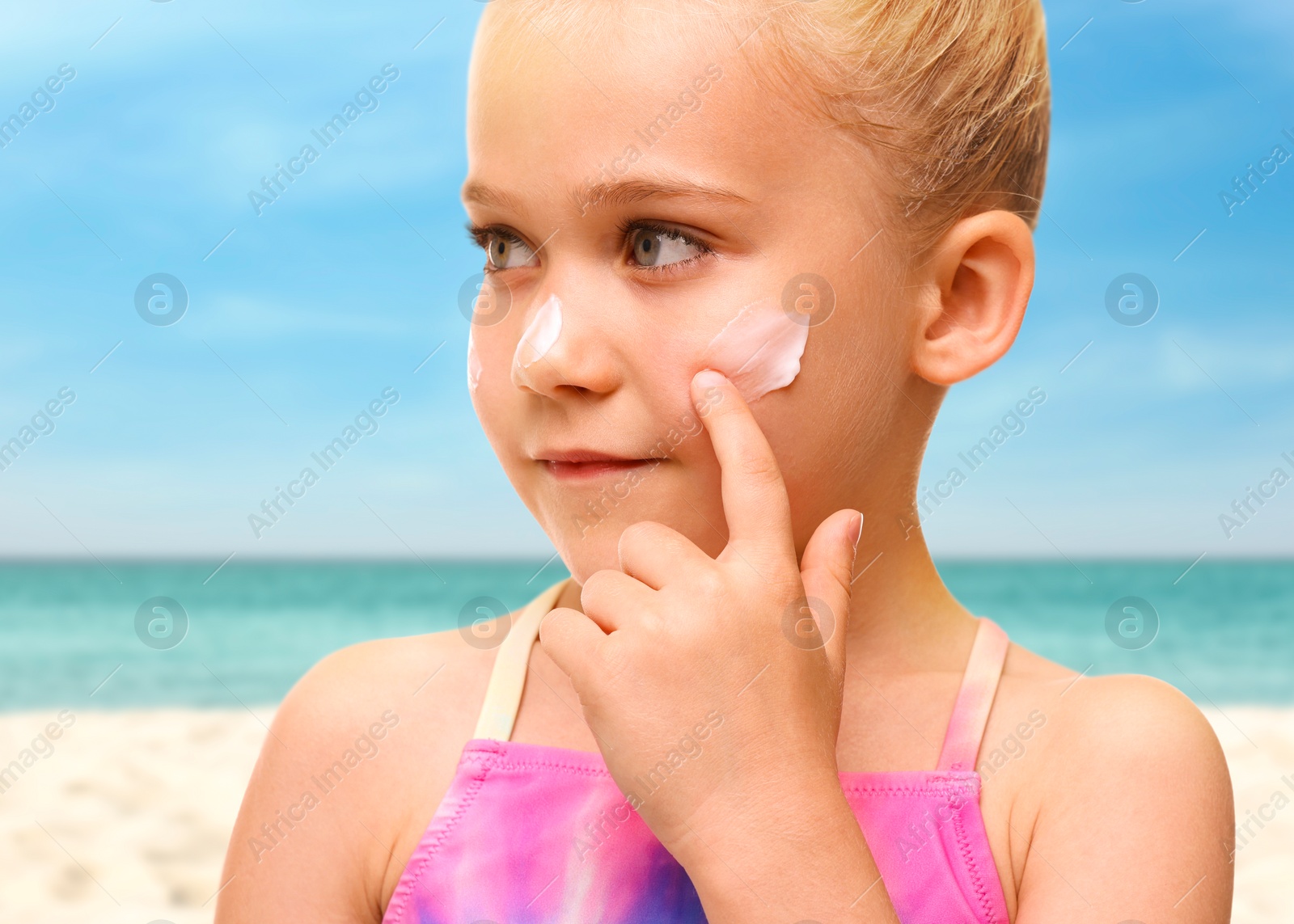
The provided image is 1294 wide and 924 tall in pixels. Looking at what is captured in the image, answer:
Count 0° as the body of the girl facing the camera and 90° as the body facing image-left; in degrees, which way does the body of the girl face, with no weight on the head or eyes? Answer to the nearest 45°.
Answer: approximately 0°

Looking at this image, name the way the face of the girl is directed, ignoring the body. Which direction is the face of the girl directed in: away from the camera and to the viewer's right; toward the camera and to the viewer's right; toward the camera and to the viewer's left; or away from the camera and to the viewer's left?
toward the camera and to the viewer's left
